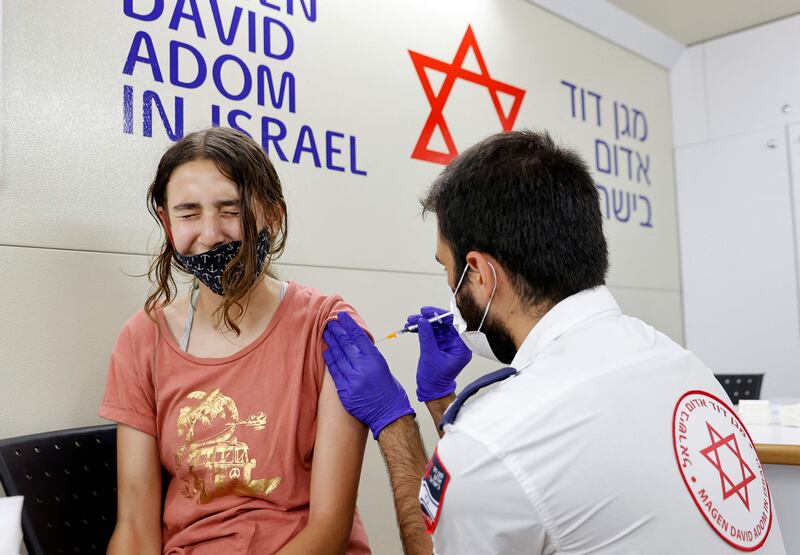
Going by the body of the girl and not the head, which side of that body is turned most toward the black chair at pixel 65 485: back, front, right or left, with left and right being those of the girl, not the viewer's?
right

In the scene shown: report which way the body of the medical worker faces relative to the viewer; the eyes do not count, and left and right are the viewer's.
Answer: facing away from the viewer and to the left of the viewer

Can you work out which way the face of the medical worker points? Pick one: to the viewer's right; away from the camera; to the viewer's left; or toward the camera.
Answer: to the viewer's left

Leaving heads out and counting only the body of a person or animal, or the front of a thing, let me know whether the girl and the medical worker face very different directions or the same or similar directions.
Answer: very different directions

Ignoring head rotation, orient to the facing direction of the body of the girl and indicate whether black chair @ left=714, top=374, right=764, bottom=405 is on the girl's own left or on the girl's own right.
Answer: on the girl's own left

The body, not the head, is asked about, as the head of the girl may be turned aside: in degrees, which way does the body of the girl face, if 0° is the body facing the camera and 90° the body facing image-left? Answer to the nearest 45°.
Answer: approximately 0°

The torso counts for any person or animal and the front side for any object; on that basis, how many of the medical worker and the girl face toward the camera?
1

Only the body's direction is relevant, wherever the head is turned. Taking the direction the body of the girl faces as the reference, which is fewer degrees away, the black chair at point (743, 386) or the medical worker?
the medical worker
